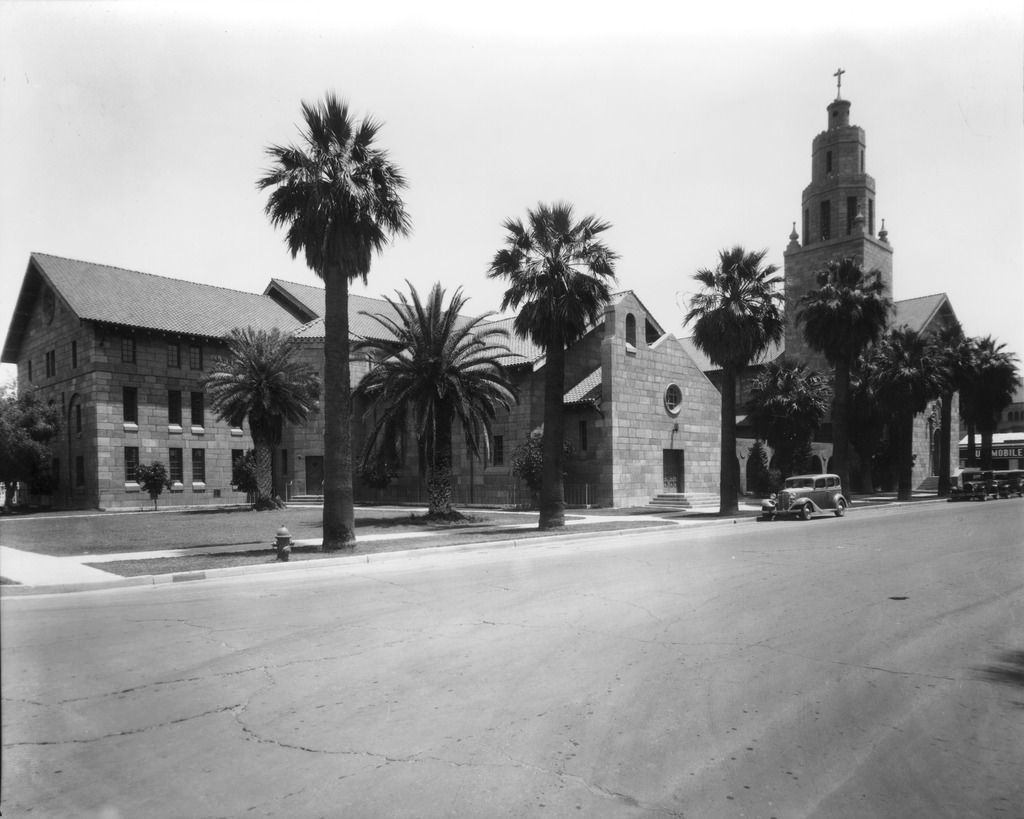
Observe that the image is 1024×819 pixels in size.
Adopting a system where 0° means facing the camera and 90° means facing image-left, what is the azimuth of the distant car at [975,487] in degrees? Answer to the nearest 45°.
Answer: approximately 45°

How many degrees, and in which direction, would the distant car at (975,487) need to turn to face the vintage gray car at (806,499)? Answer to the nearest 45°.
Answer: approximately 45° to its left

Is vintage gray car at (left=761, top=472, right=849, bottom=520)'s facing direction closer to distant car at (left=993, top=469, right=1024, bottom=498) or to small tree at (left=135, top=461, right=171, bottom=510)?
the small tree

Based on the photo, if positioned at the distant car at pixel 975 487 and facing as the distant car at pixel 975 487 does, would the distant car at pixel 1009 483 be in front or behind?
behind
